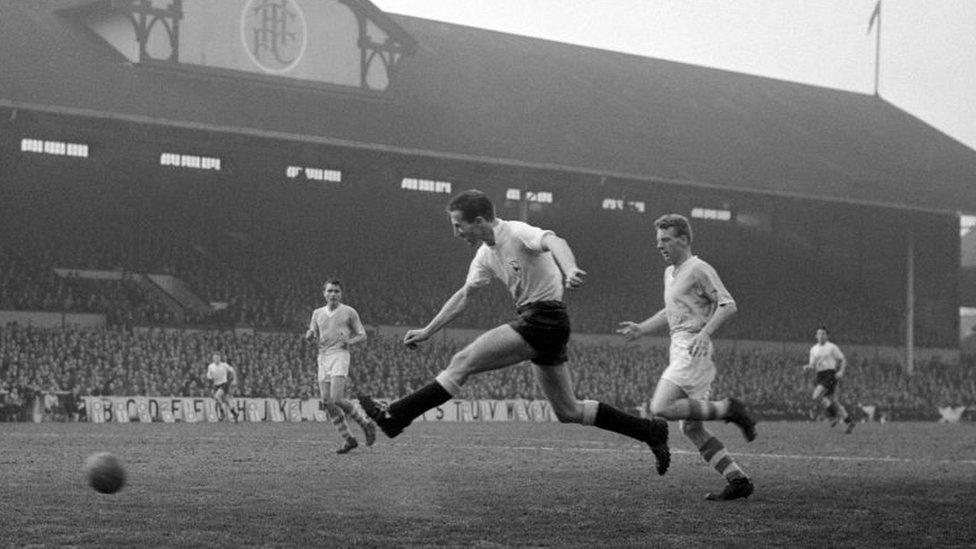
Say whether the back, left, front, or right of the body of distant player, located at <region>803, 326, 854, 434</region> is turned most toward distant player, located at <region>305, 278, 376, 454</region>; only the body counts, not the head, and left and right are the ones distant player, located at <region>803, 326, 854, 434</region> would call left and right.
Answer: front

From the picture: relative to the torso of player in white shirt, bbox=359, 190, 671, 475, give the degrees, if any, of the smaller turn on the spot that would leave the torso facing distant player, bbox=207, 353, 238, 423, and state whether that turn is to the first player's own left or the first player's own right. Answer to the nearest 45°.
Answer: approximately 90° to the first player's own right

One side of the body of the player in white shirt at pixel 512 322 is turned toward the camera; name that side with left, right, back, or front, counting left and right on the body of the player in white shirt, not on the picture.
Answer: left

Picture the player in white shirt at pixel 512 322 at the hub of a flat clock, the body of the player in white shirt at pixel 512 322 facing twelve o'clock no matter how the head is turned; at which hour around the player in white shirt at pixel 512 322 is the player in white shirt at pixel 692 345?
the player in white shirt at pixel 692 345 is roughly at 5 o'clock from the player in white shirt at pixel 512 322.

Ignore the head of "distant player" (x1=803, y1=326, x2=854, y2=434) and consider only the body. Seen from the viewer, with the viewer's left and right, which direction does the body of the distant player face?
facing the viewer and to the left of the viewer

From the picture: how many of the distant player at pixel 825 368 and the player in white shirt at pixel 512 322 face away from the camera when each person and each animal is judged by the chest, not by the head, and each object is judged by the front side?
0

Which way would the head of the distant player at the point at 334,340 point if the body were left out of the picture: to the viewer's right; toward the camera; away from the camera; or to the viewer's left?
toward the camera

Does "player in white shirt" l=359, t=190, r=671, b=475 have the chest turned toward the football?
yes

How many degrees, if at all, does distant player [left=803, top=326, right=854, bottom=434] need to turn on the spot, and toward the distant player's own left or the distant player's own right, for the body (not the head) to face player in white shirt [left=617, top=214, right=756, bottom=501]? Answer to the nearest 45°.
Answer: approximately 45° to the distant player's own left

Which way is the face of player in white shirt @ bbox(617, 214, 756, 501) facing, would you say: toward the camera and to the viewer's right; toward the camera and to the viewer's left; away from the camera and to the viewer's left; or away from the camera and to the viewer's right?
toward the camera and to the viewer's left
